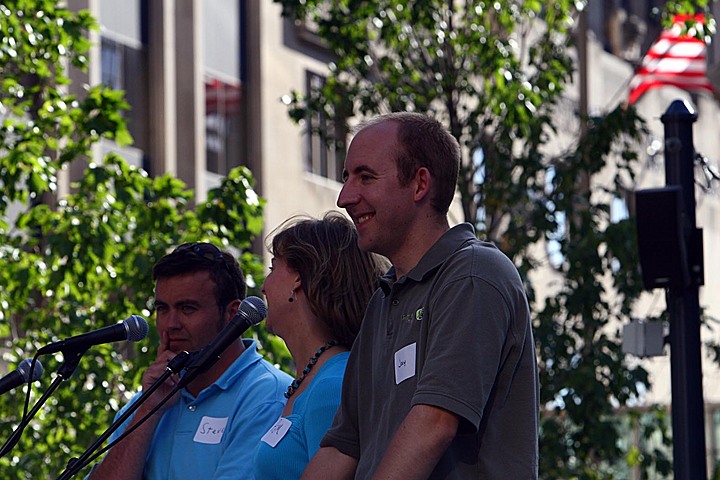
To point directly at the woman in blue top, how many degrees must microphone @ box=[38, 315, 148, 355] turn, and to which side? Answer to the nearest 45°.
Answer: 0° — it already faces them

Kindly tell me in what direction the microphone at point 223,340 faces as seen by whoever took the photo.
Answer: facing to the right of the viewer

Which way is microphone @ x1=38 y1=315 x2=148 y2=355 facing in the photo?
to the viewer's right

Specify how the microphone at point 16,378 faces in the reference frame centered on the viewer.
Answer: facing to the right of the viewer

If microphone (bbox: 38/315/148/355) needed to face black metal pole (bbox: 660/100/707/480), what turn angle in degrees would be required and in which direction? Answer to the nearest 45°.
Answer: approximately 45° to its left
